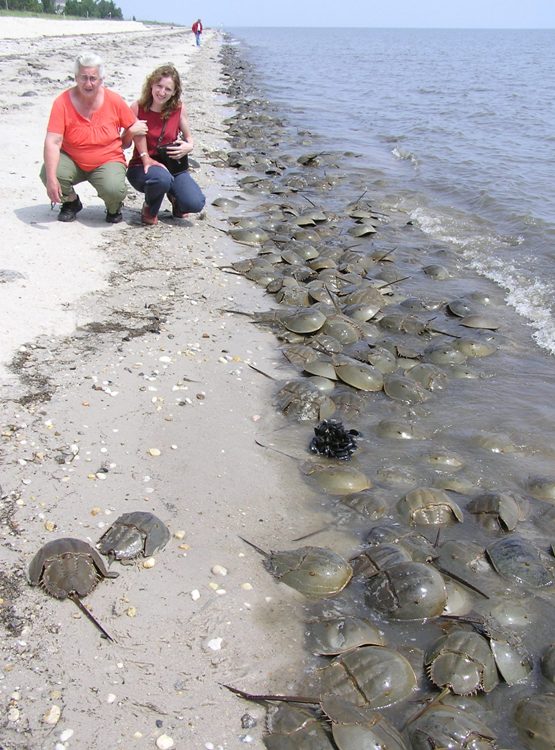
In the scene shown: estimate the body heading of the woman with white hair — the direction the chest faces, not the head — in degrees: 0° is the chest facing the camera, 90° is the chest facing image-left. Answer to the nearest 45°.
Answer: approximately 0°

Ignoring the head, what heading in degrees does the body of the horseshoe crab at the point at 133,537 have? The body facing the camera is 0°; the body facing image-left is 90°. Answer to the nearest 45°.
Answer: approximately 225°

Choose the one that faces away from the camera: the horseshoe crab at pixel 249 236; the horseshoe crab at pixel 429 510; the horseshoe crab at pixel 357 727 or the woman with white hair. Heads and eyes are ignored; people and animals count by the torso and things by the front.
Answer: the horseshoe crab at pixel 429 510

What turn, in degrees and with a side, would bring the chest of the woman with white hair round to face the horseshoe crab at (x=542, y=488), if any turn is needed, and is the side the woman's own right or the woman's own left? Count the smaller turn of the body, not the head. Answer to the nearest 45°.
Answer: approximately 45° to the woman's own left

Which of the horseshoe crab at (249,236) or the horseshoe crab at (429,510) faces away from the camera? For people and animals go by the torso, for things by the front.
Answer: the horseshoe crab at (429,510)
